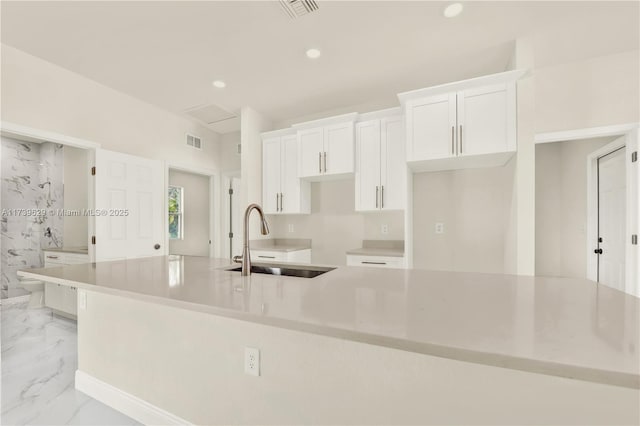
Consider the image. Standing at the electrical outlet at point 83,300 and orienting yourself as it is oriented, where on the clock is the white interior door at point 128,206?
The white interior door is roughly at 5 o'clock from the electrical outlet.

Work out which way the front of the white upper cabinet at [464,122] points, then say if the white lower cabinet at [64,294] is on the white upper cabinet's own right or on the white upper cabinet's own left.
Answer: on the white upper cabinet's own right

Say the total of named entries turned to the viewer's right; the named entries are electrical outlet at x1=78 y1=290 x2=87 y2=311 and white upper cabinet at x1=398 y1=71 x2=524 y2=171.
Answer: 0

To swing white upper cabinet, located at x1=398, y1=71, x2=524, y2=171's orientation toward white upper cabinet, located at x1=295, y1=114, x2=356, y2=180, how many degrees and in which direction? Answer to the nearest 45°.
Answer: approximately 90° to its right

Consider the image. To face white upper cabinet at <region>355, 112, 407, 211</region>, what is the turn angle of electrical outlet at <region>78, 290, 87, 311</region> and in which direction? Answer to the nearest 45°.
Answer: approximately 135° to its left

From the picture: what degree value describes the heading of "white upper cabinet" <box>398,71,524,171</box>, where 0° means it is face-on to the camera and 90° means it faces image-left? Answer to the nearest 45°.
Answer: approximately 0°

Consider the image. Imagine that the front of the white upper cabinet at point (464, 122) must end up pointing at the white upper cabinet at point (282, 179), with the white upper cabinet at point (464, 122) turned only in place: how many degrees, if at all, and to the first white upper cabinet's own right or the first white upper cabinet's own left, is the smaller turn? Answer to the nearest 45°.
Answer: approximately 90° to the first white upper cabinet's own right

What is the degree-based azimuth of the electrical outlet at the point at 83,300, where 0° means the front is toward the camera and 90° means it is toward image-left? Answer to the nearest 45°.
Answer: approximately 45°

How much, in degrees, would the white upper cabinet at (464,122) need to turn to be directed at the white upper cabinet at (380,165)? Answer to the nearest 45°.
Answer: approximately 90° to its right

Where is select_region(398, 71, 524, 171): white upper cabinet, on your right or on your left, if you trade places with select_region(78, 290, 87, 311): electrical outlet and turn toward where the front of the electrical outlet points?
on your left

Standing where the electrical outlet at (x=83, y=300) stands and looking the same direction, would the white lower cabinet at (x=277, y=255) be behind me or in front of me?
behind
